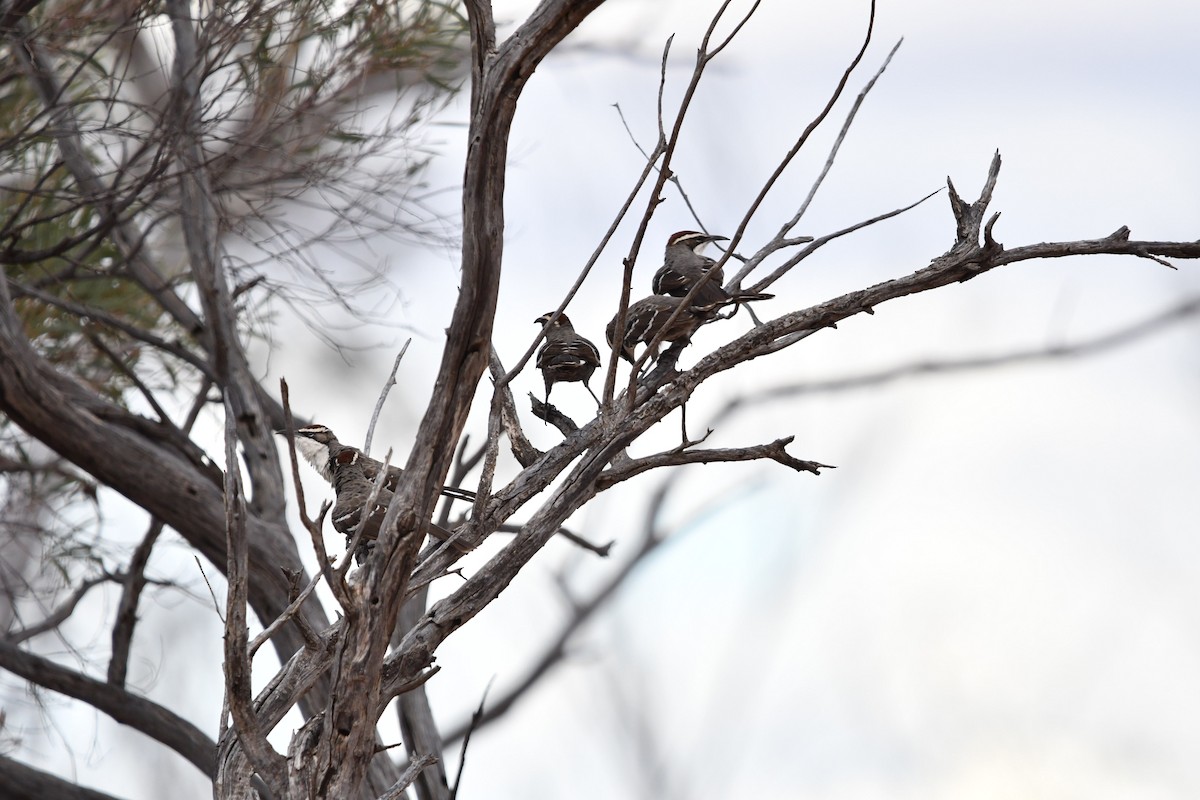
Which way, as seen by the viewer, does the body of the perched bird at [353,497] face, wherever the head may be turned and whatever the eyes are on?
to the viewer's left
